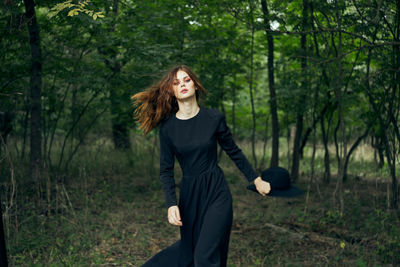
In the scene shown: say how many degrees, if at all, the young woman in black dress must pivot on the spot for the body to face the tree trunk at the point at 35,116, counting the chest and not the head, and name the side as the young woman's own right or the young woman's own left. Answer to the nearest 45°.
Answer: approximately 135° to the young woman's own right

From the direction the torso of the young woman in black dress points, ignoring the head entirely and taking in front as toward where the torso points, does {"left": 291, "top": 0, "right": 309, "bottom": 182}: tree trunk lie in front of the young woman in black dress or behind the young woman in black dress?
behind

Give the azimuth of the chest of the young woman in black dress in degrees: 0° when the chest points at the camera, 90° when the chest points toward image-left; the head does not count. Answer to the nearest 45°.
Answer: approximately 0°
